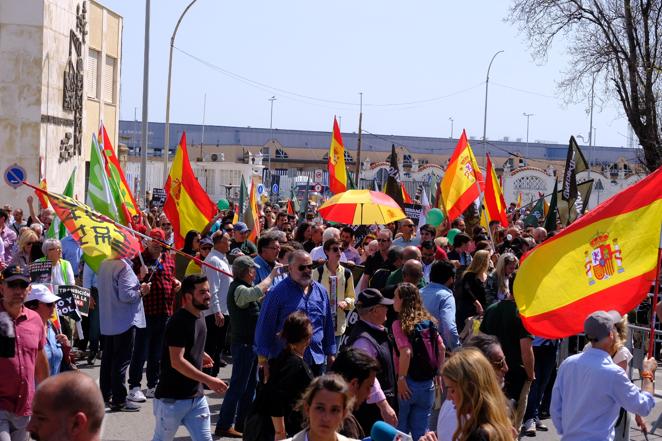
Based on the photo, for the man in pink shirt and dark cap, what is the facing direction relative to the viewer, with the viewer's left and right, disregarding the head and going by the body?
facing the viewer

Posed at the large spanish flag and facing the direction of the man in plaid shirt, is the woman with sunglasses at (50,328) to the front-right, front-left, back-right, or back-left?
front-left

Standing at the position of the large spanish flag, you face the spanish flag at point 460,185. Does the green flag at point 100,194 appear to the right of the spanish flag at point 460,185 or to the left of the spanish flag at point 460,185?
left

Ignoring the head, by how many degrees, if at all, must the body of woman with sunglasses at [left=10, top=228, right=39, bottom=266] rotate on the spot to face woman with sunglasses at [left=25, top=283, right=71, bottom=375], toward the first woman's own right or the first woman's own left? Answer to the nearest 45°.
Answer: approximately 45° to the first woman's own right

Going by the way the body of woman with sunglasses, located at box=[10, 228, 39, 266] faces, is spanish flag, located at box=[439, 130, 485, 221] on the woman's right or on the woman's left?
on the woman's left

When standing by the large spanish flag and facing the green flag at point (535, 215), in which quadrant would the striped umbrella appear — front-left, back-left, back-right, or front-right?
front-left

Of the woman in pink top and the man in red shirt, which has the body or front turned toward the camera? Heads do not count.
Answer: the man in red shirt

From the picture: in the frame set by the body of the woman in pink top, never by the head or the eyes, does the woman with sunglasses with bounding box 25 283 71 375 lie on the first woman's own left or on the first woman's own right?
on the first woman's own left
